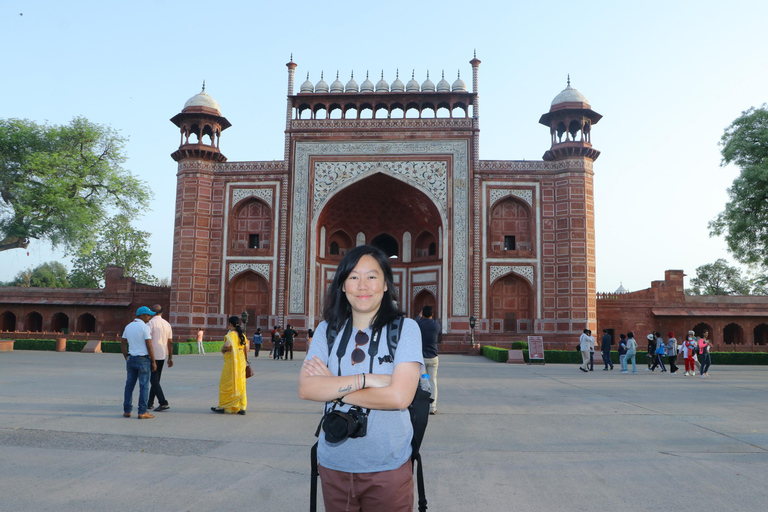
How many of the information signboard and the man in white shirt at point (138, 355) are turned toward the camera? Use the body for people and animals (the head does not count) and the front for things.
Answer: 1

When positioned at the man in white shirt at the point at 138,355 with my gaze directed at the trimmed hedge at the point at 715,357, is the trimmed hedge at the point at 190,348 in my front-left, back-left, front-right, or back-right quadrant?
front-left

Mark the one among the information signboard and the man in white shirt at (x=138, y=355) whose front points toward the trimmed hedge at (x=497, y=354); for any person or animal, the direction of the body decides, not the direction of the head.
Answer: the man in white shirt

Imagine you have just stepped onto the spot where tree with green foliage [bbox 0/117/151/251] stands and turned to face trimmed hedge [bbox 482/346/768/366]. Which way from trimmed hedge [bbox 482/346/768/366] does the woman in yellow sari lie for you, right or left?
right

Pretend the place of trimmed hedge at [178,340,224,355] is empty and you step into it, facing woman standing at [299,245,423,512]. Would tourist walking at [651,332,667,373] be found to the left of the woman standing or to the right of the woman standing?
left

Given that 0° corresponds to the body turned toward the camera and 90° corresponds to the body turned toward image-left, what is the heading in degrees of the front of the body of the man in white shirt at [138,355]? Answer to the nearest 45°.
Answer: approximately 225°

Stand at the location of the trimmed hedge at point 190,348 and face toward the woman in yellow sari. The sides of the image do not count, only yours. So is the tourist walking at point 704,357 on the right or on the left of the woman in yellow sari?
left

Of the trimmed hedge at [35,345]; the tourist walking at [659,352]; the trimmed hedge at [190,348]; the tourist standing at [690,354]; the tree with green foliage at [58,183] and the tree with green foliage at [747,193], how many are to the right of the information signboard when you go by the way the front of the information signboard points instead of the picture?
3

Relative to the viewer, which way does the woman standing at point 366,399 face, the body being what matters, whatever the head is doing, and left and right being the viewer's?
facing the viewer

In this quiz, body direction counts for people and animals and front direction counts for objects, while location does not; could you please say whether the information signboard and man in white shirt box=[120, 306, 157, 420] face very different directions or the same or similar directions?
very different directions

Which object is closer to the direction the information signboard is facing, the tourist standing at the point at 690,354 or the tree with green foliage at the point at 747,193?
the tourist standing

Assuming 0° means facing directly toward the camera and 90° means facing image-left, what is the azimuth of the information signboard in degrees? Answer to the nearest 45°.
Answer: approximately 0°

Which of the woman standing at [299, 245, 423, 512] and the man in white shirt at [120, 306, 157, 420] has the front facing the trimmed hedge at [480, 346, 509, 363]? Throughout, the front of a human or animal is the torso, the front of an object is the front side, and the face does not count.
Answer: the man in white shirt

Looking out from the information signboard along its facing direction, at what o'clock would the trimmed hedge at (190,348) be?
The trimmed hedge is roughly at 3 o'clock from the information signboard.
